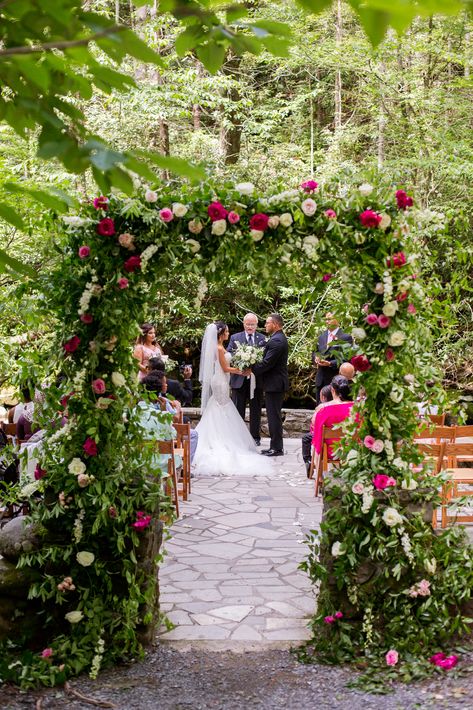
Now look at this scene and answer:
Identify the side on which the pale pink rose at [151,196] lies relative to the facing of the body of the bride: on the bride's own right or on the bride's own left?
on the bride's own right

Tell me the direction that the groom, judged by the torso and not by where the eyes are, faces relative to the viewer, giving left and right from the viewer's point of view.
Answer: facing to the left of the viewer

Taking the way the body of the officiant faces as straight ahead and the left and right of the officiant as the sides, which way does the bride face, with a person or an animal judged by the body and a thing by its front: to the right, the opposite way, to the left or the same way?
to the left

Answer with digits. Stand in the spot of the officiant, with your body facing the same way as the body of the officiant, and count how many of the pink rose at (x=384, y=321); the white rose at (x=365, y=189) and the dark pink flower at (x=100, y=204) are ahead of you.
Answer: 3

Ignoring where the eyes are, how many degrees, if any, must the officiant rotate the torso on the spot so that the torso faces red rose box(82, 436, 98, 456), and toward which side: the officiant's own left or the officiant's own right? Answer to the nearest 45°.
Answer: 0° — they already face it

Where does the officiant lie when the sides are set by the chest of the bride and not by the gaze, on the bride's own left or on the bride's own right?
on the bride's own left

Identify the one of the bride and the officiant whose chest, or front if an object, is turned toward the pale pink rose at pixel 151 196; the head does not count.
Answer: the officiant

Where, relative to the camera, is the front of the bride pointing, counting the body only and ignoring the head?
to the viewer's right

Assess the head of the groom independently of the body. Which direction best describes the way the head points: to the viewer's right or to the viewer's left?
to the viewer's left
